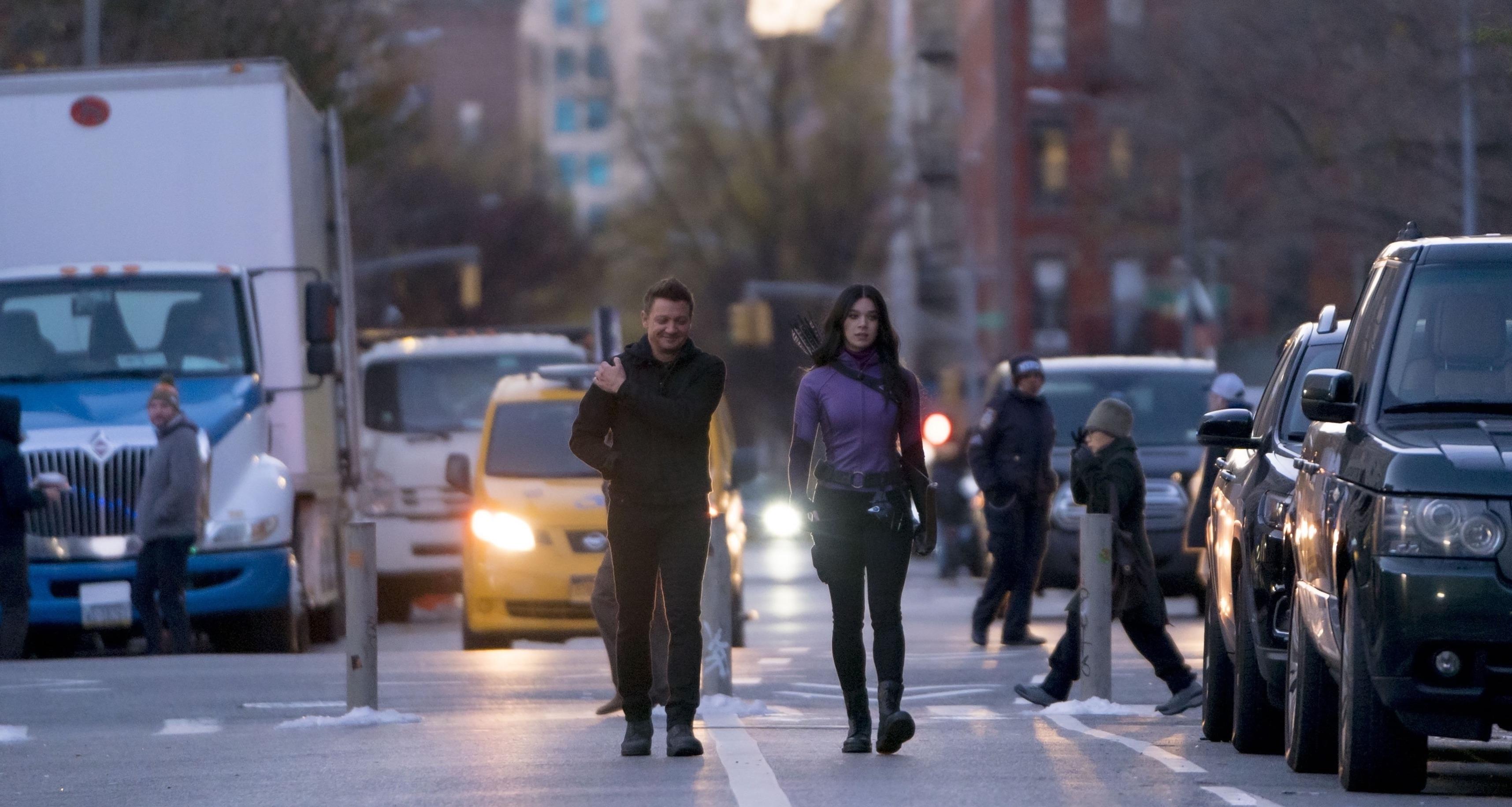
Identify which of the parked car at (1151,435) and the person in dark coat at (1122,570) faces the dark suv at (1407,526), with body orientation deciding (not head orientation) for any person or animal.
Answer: the parked car

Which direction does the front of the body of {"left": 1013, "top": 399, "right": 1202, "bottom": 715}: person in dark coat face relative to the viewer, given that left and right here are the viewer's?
facing to the left of the viewer

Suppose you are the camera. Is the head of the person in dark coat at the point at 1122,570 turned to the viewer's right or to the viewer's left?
to the viewer's left

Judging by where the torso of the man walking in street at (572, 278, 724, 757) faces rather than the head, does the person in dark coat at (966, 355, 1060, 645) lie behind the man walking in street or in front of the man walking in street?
behind

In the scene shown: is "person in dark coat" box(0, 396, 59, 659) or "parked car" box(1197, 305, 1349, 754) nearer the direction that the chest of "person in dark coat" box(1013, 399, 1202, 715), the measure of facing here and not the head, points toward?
the person in dark coat

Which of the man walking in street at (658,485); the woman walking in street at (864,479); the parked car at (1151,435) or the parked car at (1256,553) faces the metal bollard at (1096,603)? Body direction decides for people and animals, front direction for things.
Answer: the parked car at (1151,435)

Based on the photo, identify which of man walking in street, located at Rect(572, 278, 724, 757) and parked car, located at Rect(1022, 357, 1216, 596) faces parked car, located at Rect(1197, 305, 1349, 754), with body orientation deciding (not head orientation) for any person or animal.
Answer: parked car, located at Rect(1022, 357, 1216, 596)

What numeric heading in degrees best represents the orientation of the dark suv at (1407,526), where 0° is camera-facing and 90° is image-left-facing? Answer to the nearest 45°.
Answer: approximately 0°
